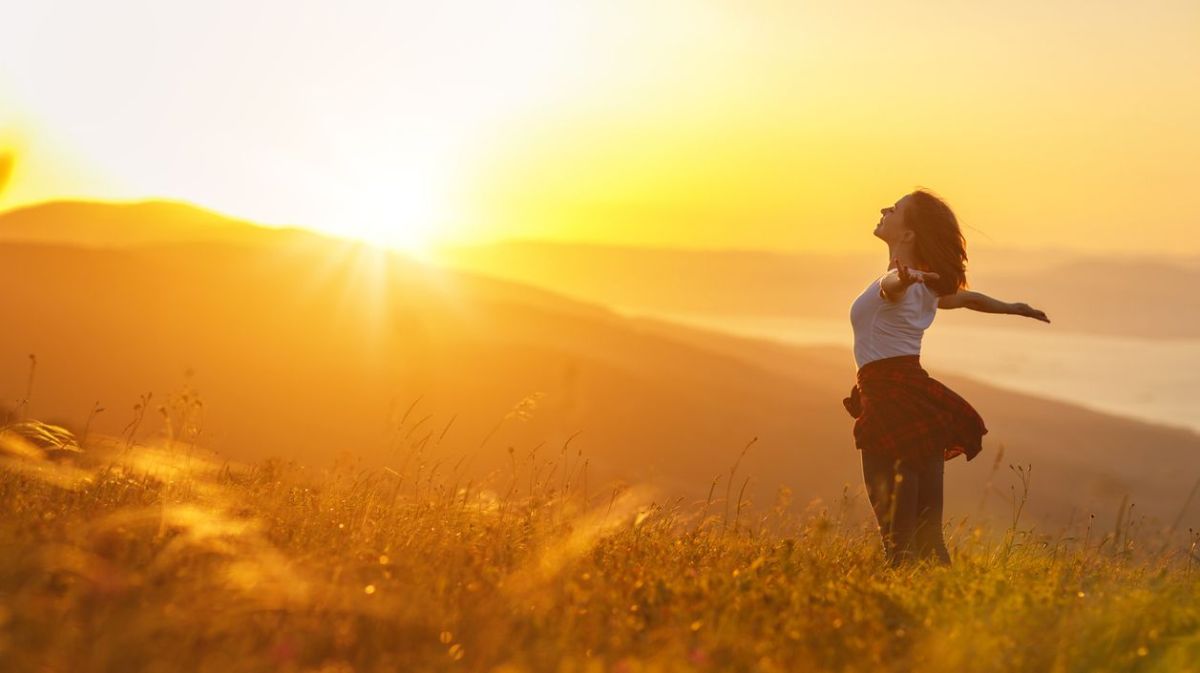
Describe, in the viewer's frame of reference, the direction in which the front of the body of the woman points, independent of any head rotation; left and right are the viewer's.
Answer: facing to the left of the viewer

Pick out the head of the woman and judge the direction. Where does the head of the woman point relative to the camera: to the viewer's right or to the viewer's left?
to the viewer's left
